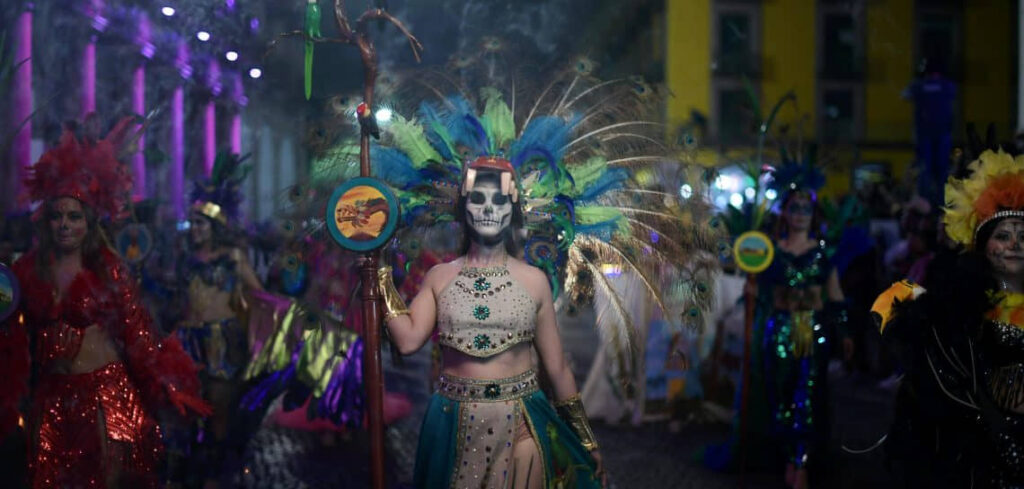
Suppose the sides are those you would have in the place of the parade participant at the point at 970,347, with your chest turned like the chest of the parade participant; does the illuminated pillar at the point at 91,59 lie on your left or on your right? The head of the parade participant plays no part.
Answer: on your right

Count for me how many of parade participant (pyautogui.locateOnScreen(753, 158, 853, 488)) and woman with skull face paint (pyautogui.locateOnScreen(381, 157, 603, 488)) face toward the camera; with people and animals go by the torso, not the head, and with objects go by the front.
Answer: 2

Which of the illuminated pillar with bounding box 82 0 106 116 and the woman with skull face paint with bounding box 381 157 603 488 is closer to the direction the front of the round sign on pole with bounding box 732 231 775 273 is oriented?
the woman with skull face paint

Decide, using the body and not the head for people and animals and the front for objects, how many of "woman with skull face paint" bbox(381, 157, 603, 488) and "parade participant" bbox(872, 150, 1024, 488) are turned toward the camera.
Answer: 2

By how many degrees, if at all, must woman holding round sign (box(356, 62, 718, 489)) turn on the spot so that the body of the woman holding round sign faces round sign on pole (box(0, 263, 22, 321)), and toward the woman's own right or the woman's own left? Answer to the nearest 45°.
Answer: approximately 90° to the woman's own right

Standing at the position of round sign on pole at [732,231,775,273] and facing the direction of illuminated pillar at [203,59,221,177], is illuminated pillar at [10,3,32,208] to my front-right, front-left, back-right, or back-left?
front-left

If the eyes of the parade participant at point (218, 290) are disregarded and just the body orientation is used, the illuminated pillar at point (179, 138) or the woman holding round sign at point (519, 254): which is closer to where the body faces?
the woman holding round sign

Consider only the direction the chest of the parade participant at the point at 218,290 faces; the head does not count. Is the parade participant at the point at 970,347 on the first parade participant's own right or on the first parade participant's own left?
on the first parade participant's own left

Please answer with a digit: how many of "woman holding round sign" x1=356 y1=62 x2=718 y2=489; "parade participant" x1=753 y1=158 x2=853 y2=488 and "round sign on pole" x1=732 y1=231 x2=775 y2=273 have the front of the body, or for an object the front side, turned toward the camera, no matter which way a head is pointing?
3

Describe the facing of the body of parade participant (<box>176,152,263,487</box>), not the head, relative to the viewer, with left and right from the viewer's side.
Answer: facing the viewer and to the left of the viewer

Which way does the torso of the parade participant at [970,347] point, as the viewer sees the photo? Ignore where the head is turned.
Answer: toward the camera

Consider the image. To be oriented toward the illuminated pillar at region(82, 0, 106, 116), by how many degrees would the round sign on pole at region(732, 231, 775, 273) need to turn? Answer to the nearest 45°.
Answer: approximately 90° to its right

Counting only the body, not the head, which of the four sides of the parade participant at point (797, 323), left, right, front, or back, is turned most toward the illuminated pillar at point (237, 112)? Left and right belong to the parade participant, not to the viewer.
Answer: right

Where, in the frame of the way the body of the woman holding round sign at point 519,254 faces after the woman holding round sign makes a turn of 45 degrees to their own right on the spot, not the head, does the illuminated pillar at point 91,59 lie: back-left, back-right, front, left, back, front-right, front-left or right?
right

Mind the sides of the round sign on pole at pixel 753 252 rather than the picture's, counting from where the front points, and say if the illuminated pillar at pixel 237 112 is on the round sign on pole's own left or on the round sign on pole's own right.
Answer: on the round sign on pole's own right

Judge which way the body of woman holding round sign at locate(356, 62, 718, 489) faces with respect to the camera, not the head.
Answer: toward the camera
